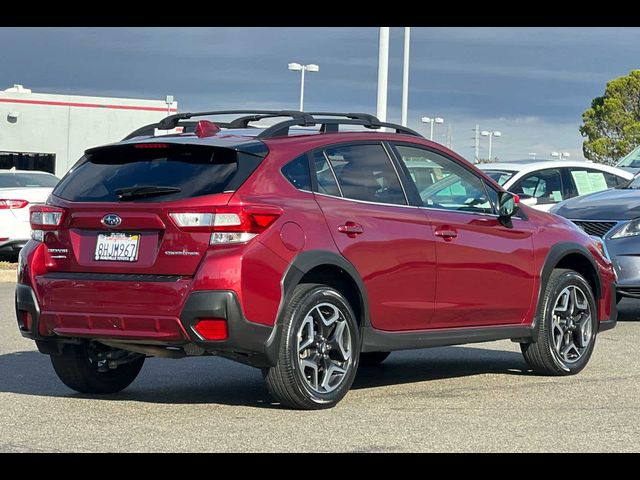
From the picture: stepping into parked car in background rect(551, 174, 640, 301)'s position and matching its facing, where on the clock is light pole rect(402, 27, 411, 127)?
The light pole is roughly at 4 o'clock from the parked car in background.

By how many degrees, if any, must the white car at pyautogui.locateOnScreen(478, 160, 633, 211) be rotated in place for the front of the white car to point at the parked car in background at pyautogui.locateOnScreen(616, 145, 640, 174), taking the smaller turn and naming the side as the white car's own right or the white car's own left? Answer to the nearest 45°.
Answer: approximately 135° to the white car's own right

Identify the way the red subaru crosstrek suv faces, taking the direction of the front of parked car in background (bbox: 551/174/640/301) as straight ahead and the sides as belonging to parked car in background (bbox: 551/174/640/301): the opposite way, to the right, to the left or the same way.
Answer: the opposite way

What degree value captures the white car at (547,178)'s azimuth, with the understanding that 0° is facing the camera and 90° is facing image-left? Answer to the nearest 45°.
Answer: approximately 45°

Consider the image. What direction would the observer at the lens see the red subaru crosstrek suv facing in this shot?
facing away from the viewer and to the right of the viewer

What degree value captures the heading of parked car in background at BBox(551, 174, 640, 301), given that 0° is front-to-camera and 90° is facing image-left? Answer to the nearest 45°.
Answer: approximately 45°

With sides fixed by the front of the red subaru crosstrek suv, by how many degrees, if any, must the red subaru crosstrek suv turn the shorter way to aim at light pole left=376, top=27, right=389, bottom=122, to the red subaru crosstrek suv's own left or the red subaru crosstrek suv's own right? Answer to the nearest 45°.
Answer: approximately 45° to the red subaru crosstrek suv's own left

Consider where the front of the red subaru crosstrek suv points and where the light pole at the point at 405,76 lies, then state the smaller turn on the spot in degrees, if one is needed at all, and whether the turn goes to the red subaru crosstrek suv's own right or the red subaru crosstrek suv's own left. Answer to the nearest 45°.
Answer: approximately 45° to the red subaru crosstrek suv's own left

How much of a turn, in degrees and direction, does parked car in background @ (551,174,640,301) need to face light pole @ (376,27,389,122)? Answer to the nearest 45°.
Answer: approximately 135° to its right

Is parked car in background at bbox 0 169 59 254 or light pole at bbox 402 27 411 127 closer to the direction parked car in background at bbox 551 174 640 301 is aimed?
the parked car in background
